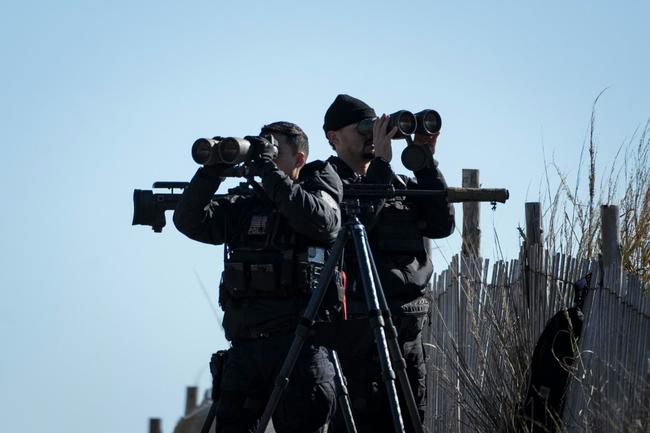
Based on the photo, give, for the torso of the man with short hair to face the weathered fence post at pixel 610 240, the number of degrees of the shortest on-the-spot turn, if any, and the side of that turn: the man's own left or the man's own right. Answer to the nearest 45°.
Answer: approximately 135° to the man's own left

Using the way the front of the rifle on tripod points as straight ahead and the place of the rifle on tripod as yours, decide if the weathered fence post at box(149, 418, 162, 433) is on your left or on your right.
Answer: on your left

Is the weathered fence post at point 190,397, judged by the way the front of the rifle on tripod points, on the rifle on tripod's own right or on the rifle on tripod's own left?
on the rifle on tripod's own left

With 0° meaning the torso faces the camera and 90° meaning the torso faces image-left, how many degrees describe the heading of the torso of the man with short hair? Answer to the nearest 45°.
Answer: approximately 45°
